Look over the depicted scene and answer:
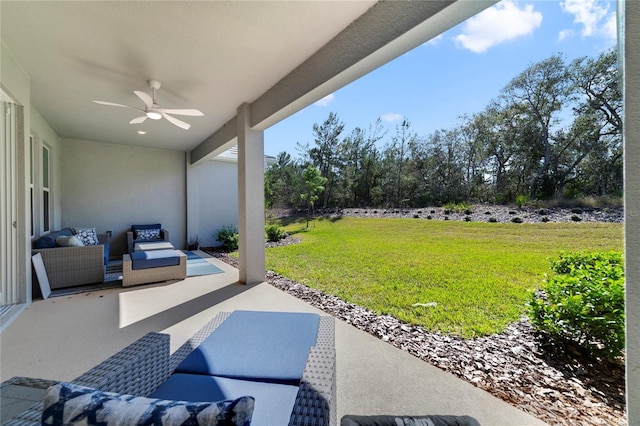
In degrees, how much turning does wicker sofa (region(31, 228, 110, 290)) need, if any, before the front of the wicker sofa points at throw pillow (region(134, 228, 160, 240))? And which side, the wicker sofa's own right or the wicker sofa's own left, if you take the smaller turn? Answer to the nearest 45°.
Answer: approximately 45° to the wicker sofa's own left

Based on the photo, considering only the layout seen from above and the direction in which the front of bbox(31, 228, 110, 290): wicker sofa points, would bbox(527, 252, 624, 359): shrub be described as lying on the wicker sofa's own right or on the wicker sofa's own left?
on the wicker sofa's own right

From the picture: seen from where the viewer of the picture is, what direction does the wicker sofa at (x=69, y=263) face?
facing to the right of the viewer

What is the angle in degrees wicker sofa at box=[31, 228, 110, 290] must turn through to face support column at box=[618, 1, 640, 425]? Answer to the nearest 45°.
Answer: approximately 90° to its right

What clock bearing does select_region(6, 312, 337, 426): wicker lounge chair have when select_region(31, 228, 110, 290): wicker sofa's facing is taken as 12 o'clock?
The wicker lounge chair is roughly at 3 o'clock from the wicker sofa.
